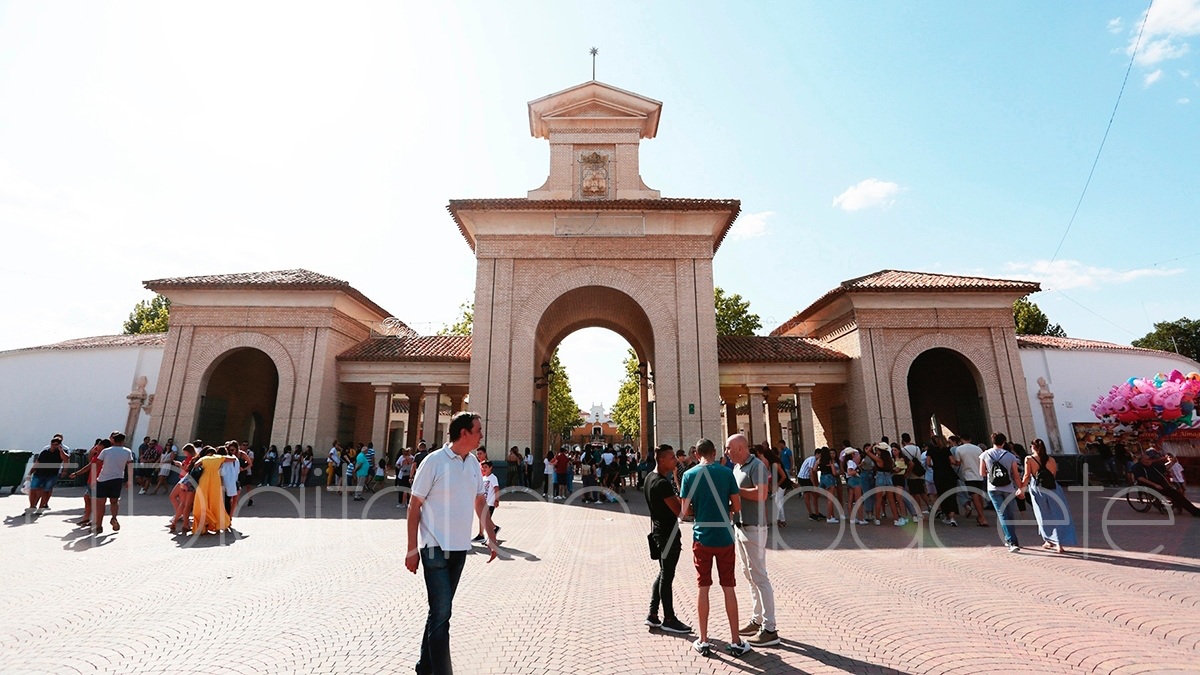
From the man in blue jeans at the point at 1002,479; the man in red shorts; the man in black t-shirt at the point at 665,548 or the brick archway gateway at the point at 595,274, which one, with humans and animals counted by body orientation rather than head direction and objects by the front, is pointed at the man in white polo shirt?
the brick archway gateway

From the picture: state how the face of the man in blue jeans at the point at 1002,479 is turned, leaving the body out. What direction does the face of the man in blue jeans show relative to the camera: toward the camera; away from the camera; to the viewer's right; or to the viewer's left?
away from the camera

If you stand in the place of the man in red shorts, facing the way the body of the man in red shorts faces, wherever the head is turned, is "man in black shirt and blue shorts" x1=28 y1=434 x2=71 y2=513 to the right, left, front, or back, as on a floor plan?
left

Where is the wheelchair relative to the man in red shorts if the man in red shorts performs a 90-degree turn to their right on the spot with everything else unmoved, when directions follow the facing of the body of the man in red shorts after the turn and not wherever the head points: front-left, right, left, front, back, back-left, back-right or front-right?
front-left

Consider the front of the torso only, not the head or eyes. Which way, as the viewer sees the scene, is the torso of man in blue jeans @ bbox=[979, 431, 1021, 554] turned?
away from the camera

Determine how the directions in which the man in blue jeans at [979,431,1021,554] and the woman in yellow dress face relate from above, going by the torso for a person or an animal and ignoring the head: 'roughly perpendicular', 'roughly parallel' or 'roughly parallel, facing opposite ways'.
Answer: roughly parallel

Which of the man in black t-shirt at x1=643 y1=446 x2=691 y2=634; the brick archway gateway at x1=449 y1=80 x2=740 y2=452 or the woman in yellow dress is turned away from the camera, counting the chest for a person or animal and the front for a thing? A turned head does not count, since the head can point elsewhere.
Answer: the woman in yellow dress

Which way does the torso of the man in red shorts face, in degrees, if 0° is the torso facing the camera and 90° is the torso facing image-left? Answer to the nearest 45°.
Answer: approximately 180°

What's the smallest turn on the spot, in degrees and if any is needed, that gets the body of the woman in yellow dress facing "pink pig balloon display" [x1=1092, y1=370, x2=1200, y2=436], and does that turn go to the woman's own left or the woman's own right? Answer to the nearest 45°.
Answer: approximately 135° to the woman's own right

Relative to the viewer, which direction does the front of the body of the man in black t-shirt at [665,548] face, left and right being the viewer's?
facing to the right of the viewer

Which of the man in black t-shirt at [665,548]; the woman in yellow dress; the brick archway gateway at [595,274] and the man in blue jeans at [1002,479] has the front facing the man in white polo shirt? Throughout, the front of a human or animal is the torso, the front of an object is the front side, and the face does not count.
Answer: the brick archway gateway

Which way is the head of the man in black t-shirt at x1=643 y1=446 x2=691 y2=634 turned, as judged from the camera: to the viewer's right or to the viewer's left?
to the viewer's right

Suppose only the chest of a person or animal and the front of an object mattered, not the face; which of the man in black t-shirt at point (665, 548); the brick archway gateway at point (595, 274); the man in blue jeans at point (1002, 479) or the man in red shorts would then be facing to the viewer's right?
the man in black t-shirt

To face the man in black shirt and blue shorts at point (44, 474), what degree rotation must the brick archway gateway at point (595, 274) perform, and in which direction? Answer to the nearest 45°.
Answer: approximately 90° to its right
